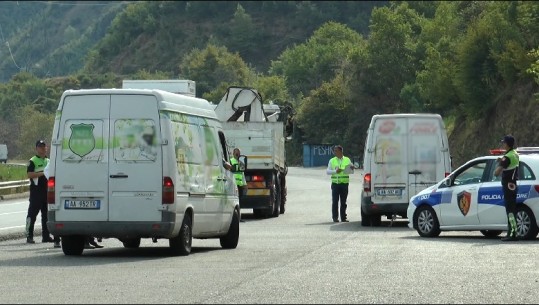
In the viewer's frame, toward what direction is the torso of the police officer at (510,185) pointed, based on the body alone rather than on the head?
to the viewer's left

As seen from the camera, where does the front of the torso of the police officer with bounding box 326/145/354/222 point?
toward the camera

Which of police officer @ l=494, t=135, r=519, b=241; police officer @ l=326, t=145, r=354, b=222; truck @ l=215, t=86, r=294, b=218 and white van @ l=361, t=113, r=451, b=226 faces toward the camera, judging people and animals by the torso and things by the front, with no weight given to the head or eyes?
police officer @ l=326, t=145, r=354, b=222

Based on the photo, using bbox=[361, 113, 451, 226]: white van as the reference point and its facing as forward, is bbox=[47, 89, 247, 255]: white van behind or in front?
behind

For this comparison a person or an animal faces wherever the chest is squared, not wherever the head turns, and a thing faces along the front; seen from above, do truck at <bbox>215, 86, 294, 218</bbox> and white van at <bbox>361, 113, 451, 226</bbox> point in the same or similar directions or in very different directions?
same or similar directions

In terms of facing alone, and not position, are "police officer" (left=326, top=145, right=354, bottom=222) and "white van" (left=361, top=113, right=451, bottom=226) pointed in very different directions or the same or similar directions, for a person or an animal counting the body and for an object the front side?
very different directions

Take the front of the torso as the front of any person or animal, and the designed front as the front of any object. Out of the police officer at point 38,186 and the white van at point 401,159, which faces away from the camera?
the white van

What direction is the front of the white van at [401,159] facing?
away from the camera

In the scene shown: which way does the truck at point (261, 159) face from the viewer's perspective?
away from the camera

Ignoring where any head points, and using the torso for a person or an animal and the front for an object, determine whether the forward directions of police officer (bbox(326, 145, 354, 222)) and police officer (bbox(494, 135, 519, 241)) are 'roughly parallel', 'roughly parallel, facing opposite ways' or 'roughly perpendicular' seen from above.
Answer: roughly perpendicular
